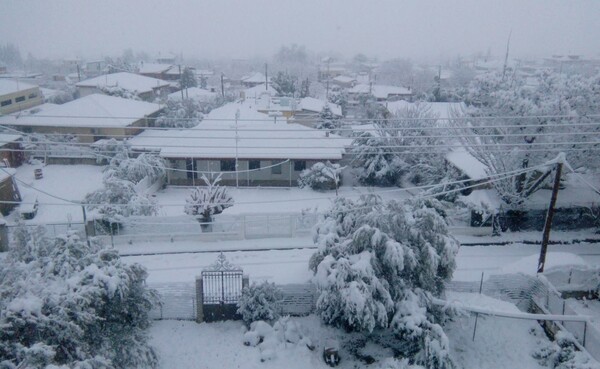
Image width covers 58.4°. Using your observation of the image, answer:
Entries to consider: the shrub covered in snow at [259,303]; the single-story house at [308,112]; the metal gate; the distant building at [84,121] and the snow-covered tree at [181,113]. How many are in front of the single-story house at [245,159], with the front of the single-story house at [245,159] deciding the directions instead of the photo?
2

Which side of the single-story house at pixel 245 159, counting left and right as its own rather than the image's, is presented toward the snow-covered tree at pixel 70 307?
front

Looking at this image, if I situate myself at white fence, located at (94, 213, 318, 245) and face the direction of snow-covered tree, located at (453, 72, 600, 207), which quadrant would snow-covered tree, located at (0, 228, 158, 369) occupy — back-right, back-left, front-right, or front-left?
back-right

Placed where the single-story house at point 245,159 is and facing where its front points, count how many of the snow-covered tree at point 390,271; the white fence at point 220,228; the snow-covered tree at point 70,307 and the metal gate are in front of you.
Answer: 4

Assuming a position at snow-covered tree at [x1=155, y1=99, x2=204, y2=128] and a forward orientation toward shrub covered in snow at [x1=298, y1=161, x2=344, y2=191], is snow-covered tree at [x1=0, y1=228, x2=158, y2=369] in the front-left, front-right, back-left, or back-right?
front-right

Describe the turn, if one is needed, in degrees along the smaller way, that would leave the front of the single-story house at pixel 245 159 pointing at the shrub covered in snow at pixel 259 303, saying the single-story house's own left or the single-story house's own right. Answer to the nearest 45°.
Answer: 0° — it already faces it

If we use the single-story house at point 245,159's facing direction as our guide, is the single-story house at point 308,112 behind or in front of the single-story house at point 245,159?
behind

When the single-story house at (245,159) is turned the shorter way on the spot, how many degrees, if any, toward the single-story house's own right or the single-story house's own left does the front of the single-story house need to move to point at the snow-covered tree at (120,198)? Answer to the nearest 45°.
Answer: approximately 45° to the single-story house's own right

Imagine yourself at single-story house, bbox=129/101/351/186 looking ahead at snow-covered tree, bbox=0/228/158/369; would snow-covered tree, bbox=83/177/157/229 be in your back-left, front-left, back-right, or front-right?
front-right

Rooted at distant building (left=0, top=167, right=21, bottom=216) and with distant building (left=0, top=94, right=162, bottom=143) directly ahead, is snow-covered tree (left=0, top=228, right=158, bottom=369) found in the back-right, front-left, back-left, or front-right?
back-right

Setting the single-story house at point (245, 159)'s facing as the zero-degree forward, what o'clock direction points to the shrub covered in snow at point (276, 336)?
The shrub covered in snow is roughly at 12 o'clock from the single-story house.

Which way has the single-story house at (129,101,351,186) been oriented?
toward the camera

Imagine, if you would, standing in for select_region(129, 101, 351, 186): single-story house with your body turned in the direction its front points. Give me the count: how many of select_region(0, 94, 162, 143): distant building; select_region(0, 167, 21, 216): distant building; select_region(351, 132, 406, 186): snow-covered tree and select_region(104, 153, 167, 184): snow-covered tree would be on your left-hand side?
1

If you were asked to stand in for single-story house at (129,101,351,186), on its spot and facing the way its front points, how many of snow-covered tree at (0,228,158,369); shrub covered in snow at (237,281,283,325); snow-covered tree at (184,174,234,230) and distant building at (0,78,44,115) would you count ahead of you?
3

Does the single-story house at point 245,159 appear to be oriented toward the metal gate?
yes

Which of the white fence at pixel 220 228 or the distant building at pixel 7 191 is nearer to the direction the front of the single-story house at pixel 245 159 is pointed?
the white fence
